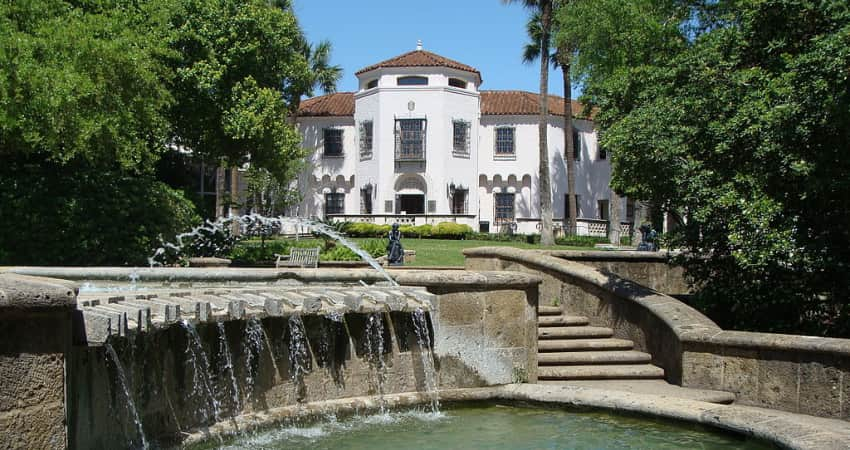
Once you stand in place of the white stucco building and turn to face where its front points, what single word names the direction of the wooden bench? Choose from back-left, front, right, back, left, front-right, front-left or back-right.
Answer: front

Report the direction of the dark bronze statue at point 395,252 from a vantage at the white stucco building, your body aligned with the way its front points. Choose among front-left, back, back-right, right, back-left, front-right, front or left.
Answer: front

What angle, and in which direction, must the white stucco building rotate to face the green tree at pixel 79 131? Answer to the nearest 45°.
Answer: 0° — it already faces it

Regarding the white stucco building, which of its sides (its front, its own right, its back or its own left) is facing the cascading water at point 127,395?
front

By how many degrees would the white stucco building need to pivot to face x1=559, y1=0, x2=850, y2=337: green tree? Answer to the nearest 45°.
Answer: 0° — it already faces it

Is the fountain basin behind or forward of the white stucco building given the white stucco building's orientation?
forward

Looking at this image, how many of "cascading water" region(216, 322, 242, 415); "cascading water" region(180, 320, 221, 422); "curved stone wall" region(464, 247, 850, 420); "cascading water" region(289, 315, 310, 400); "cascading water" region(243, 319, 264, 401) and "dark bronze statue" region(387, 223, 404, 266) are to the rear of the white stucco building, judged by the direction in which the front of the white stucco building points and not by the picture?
0

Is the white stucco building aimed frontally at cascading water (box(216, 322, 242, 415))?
yes

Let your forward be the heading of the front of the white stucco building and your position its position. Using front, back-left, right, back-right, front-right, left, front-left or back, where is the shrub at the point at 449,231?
front

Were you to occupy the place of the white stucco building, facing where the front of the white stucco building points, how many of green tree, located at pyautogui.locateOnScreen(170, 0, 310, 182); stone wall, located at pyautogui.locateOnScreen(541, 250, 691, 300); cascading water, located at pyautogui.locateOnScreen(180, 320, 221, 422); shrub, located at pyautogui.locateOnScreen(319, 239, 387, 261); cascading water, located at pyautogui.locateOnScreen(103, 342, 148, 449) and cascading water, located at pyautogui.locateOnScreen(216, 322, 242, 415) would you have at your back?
0

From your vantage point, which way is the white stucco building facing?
toward the camera

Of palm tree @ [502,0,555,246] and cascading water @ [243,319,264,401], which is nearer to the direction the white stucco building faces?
the cascading water

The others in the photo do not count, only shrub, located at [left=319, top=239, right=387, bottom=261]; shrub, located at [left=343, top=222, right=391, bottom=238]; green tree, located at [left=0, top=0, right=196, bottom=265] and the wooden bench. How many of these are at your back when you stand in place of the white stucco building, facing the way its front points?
0

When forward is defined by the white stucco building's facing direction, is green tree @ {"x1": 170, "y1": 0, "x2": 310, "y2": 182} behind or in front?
in front

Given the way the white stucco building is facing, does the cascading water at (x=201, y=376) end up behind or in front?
in front

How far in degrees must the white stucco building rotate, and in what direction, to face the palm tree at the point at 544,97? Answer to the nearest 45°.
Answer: approximately 45° to its left

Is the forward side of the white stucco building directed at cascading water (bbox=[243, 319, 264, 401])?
yes
